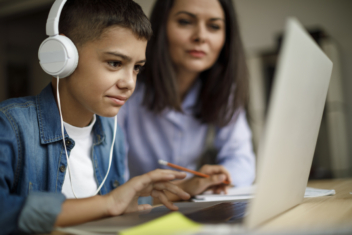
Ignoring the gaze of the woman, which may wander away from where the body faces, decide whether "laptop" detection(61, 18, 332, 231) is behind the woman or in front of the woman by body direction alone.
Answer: in front

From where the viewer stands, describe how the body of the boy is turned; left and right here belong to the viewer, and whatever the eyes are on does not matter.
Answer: facing the viewer and to the right of the viewer

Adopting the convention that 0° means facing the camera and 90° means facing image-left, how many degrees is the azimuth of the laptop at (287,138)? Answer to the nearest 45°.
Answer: approximately 90°

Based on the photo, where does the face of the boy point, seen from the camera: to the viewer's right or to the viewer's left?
to the viewer's right

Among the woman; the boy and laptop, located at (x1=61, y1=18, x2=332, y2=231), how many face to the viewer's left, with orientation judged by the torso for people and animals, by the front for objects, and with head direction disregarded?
1

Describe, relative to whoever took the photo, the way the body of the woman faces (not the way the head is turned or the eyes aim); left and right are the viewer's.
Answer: facing the viewer

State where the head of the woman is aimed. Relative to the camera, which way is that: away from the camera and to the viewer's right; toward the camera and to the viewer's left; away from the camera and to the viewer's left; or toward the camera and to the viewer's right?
toward the camera and to the viewer's right

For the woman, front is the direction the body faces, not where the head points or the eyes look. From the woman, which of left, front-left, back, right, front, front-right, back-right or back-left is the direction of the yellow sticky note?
front

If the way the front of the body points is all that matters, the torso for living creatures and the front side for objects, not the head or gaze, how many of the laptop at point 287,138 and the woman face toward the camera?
1
